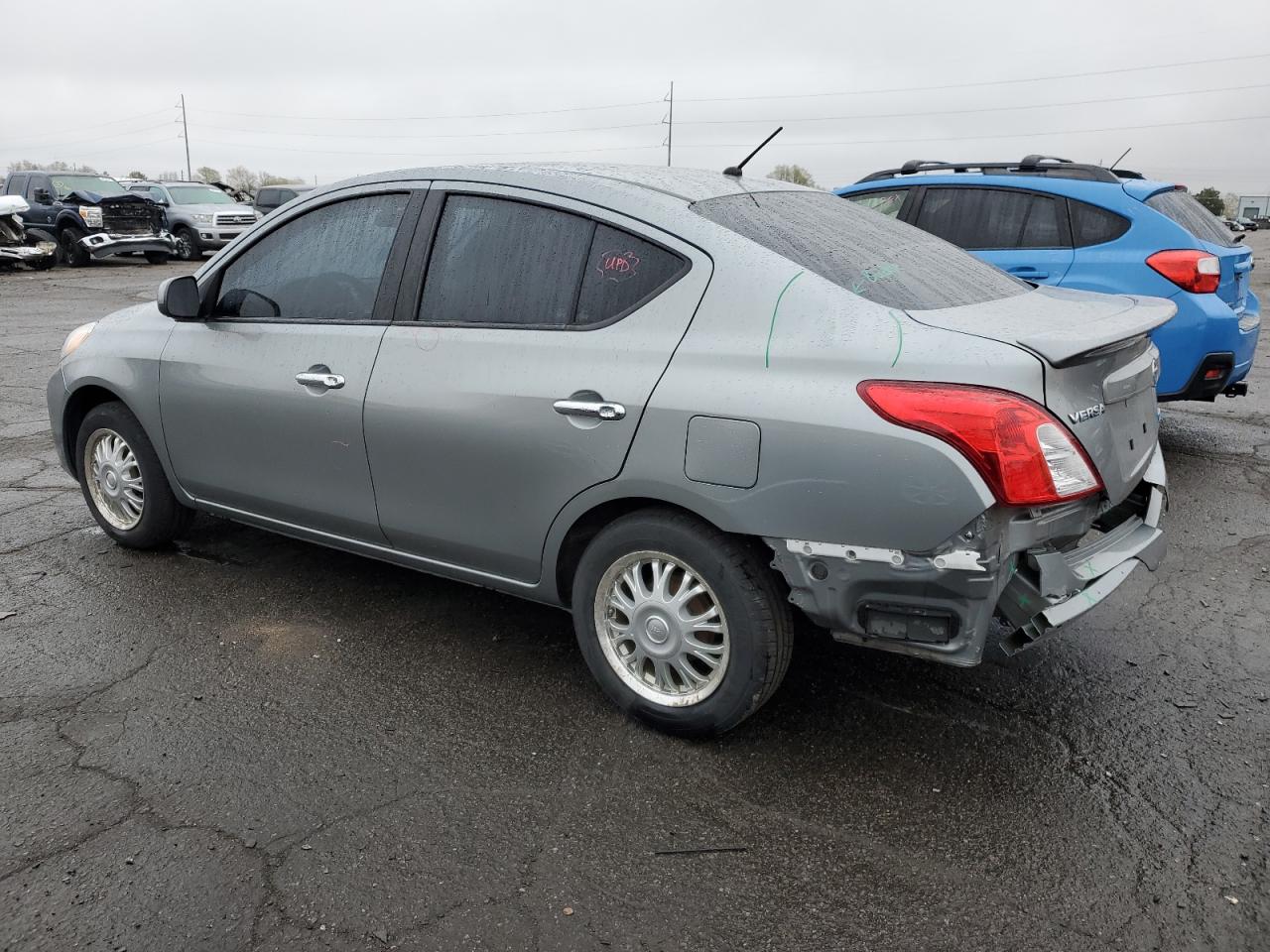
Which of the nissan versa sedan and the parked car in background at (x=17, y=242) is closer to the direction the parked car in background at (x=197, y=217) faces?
the nissan versa sedan

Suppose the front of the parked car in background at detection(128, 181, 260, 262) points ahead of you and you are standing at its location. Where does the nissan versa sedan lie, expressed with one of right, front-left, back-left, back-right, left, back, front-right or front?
front-right

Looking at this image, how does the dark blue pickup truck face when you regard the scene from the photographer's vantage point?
facing the viewer and to the right of the viewer

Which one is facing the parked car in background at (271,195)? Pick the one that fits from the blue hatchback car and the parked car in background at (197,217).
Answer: the blue hatchback car

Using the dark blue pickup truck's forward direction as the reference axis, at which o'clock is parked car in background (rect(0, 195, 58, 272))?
The parked car in background is roughly at 3 o'clock from the dark blue pickup truck.

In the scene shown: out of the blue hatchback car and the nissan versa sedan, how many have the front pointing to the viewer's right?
0

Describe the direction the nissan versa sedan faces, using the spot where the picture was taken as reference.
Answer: facing away from the viewer and to the left of the viewer

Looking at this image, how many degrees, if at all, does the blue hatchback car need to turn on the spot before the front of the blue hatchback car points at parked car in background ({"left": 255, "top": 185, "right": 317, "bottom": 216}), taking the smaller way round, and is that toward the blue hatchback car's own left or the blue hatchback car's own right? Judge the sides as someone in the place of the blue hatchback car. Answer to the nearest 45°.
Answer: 0° — it already faces it

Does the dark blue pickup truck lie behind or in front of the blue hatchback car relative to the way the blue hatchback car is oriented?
in front

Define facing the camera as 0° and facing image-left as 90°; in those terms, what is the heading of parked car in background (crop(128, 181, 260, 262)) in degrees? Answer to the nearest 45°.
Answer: approximately 315°

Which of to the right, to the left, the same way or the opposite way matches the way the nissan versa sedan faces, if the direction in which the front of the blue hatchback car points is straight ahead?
the same way

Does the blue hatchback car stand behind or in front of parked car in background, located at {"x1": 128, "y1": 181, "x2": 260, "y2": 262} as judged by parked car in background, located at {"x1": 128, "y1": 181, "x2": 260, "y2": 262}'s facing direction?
in front

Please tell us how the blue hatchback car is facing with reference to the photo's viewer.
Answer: facing away from the viewer and to the left of the viewer

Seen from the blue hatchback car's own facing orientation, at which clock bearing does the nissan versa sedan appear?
The nissan versa sedan is roughly at 8 o'clock from the blue hatchback car.

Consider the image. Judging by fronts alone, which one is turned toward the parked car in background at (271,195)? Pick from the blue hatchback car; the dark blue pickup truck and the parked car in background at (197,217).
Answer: the blue hatchback car

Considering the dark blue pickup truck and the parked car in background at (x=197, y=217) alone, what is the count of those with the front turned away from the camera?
0

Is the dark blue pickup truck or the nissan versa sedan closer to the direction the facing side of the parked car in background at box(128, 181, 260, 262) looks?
the nissan versa sedan
